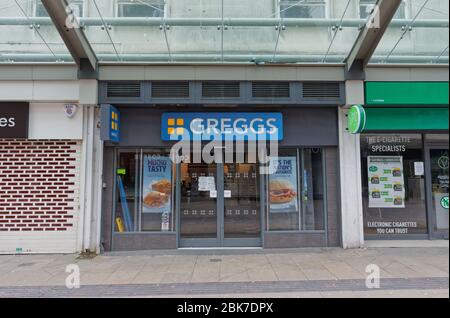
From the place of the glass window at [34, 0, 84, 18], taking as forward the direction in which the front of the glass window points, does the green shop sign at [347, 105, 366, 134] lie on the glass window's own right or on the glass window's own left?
on the glass window's own left

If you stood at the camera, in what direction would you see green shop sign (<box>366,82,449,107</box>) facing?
facing the viewer

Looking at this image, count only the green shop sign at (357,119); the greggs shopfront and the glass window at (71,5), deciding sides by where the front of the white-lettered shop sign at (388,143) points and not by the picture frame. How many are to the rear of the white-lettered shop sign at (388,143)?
0

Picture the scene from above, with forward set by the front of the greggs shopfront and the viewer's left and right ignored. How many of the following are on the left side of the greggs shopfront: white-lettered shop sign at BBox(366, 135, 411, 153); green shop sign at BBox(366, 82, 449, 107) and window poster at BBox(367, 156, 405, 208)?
3

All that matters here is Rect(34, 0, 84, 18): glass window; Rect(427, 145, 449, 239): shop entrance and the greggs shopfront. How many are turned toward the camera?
3

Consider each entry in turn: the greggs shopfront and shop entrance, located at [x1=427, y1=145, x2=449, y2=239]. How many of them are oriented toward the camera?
2

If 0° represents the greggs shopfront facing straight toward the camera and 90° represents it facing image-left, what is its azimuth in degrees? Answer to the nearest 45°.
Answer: approximately 0°

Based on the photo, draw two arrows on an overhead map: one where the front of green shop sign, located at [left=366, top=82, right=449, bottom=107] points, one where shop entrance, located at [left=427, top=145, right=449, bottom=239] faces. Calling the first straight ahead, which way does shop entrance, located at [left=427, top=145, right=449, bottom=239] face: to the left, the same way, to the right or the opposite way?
the same way

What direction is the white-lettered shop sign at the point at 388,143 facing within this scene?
toward the camera

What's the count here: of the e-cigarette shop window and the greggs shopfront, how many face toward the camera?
2

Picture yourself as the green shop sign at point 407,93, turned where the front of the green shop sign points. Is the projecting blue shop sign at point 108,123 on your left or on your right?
on your right

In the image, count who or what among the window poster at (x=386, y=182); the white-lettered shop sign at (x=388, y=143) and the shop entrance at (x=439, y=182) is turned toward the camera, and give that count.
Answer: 3

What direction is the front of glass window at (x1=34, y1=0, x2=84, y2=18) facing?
toward the camera

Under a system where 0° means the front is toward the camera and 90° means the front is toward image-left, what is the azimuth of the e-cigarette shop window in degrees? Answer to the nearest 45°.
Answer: approximately 0°

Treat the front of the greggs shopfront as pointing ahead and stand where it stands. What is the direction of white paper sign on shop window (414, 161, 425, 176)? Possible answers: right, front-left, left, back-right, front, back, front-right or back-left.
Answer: left

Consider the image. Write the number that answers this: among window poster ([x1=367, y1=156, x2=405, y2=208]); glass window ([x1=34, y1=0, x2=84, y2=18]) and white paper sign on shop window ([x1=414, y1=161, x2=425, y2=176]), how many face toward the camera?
3

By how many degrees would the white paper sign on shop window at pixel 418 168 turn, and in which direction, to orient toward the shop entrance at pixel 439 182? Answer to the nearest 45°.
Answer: approximately 135° to its left
